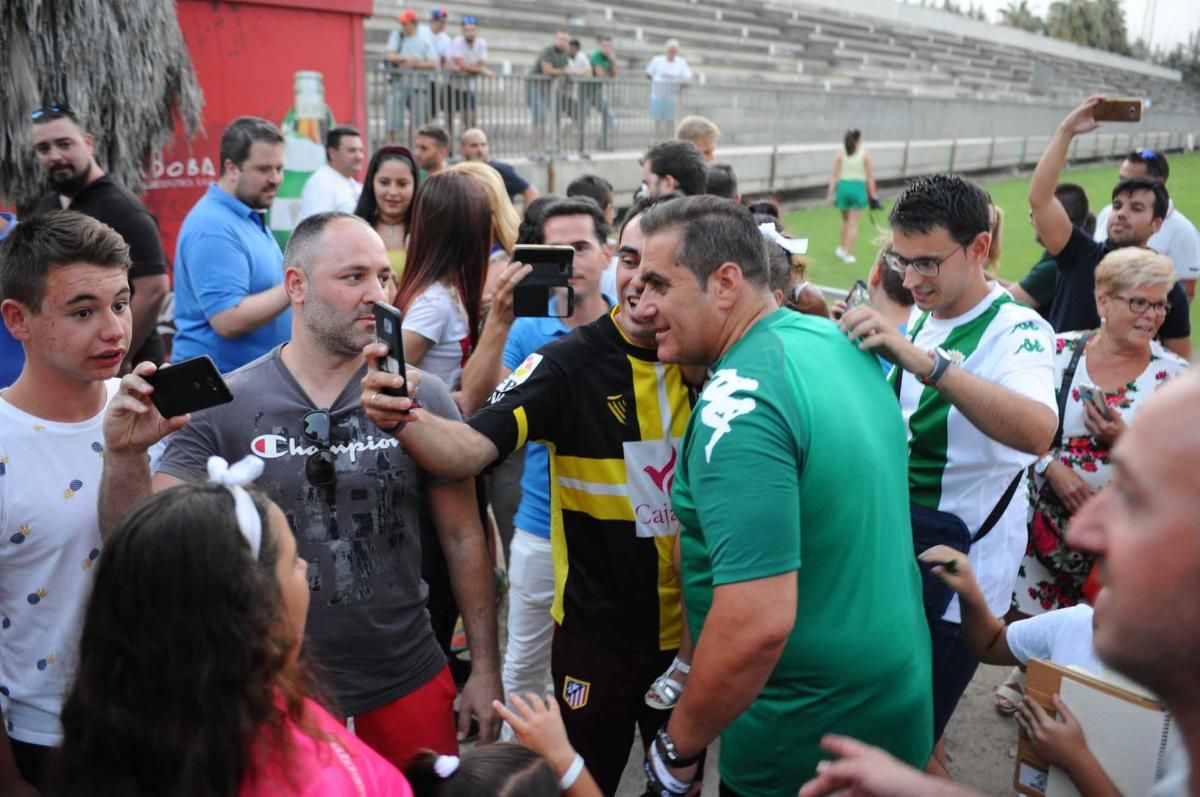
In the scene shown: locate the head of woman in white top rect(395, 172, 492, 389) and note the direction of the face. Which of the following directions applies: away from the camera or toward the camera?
away from the camera

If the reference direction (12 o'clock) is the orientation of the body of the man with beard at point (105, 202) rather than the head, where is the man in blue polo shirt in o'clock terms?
The man in blue polo shirt is roughly at 9 o'clock from the man with beard.

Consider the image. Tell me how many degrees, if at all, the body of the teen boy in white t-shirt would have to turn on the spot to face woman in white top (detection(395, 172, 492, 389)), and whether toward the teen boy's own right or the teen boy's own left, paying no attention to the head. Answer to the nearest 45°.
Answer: approximately 90° to the teen boy's own left

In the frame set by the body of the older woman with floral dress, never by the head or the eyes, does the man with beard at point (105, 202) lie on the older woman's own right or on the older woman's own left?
on the older woman's own right

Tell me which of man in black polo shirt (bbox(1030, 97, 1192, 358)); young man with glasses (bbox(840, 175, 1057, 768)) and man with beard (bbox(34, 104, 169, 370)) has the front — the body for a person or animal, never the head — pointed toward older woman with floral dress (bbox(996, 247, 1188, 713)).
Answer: the man in black polo shirt

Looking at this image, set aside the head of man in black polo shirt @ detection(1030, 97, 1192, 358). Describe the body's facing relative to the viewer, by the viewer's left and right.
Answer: facing the viewer

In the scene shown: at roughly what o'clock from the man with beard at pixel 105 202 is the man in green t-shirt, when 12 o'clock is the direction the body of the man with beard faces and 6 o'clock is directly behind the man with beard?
The man in green t-shirt is roughly at 10 o'clock from the man with beard.

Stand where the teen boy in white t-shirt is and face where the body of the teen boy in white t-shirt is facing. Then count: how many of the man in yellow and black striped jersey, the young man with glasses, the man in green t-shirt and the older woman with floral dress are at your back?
0

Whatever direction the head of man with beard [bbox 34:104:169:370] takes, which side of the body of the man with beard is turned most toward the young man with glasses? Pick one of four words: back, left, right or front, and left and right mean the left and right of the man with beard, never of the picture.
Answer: left

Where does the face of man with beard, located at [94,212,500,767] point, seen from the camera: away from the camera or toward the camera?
toward the camera

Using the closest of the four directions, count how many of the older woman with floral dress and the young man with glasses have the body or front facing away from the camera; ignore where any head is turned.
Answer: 0

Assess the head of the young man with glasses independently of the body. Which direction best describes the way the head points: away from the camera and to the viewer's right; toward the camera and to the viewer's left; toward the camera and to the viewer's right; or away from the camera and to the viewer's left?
toward the camera and to the viewer's left

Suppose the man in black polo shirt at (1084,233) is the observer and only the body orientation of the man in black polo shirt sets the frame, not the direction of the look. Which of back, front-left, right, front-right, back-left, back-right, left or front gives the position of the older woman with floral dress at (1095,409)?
front

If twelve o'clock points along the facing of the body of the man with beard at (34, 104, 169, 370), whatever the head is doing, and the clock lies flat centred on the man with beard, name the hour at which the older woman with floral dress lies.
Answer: The older woman with floral dress is roughly at 9 o'clock from the man with beard.

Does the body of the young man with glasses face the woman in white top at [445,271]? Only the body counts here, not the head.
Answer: no

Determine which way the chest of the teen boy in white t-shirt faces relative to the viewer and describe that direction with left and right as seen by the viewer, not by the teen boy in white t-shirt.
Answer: facing the viewer and to the right of the viewer
